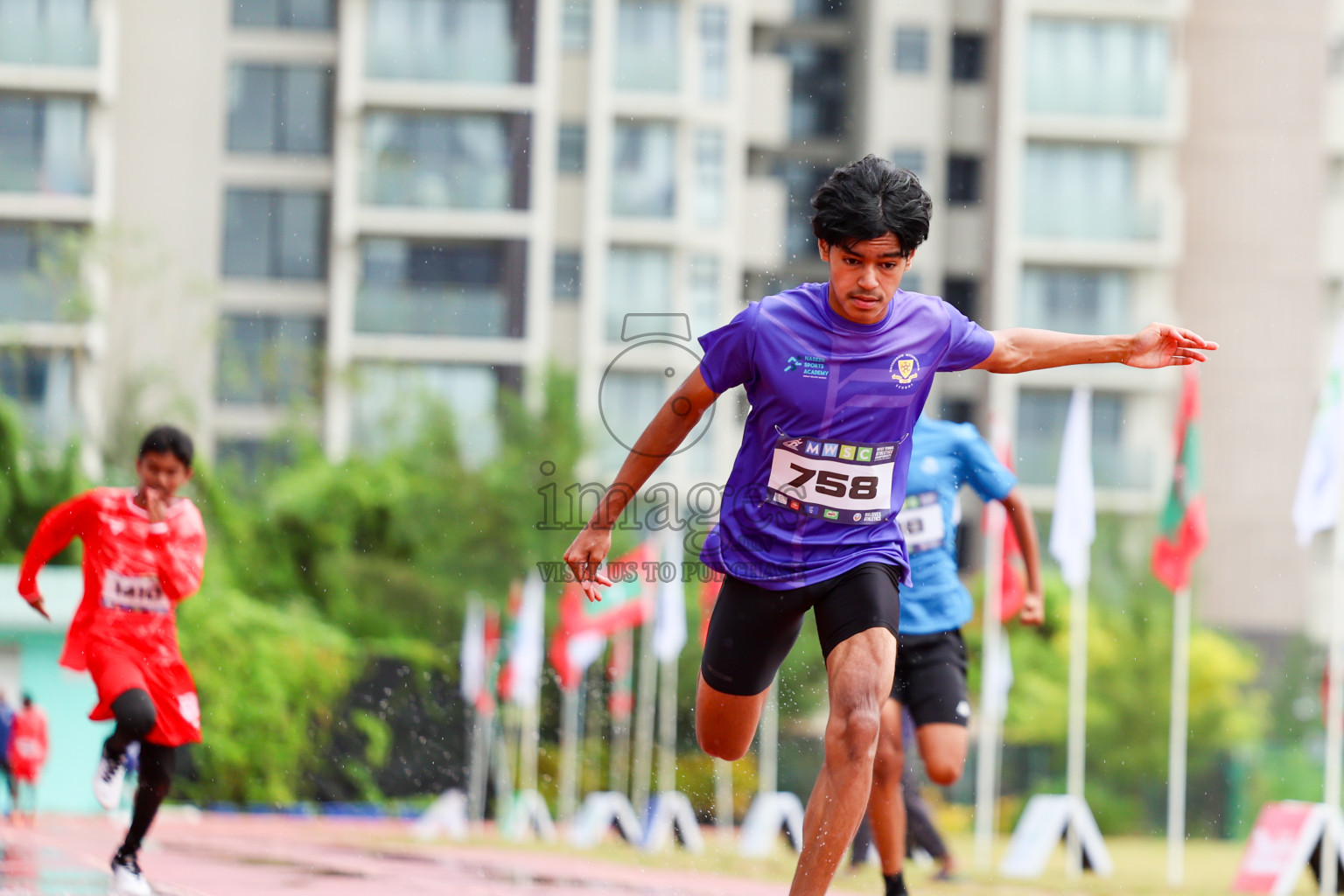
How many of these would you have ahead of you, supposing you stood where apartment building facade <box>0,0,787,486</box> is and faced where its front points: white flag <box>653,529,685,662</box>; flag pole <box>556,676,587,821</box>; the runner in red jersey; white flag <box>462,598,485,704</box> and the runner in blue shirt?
5

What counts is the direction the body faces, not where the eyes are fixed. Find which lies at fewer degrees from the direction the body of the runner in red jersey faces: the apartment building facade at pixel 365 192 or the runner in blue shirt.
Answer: the runner in blue shirt

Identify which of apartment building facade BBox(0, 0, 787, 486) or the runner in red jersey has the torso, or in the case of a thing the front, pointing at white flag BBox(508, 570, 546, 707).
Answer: the apartment building facade

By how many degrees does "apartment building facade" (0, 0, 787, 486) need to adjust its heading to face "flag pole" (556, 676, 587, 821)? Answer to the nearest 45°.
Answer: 0° — it already faces it

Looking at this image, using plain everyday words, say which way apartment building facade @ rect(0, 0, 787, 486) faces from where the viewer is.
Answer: facing the viewer

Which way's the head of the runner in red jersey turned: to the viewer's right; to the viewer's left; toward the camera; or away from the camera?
toward the camera

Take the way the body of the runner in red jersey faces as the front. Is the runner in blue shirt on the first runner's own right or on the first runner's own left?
on the first runner's own left

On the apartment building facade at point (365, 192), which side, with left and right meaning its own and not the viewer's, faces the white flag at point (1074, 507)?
front

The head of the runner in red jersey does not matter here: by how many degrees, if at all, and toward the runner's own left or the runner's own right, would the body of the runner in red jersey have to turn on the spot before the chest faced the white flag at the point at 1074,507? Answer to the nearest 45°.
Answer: approximately 135° to the runner's own left

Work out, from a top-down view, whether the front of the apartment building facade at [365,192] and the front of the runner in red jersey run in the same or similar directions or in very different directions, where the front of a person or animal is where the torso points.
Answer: same or similar directions

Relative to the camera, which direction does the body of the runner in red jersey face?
toward the camera
